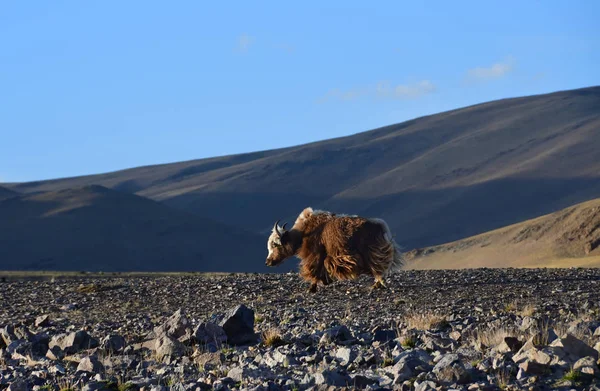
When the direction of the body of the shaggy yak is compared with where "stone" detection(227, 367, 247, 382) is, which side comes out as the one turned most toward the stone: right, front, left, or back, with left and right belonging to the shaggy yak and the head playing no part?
left

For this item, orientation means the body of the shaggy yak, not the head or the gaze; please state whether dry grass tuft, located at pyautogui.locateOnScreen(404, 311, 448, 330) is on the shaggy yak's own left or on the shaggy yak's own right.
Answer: on the shaggy yak's own left

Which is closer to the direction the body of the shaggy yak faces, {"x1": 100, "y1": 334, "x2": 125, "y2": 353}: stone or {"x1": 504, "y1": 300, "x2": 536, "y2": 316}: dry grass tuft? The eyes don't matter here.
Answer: the stone

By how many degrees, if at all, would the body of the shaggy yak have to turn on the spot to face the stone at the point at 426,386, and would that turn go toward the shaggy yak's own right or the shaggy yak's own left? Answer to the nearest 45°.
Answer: approximately 90° to the shaggy yak's own left

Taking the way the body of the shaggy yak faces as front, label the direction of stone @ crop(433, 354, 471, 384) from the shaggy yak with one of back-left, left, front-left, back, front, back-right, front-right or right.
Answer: left

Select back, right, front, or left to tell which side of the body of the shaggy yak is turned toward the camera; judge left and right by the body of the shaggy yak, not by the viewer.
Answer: left

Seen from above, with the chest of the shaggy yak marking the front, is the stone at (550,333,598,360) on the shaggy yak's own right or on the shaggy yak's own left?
on the shaggy yak's own left

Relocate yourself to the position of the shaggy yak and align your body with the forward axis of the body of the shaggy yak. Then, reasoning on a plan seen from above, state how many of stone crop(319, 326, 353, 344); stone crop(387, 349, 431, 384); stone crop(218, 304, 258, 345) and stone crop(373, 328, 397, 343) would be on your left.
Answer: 4

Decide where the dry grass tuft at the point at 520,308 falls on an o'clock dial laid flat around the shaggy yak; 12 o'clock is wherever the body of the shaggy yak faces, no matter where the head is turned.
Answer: The dry grass tuft is roughly at 8 o'clock from the shaggy yak.

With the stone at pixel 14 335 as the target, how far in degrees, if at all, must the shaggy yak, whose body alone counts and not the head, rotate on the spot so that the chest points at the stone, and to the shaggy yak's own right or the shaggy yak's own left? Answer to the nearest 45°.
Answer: approximately 45° to the shaggy yak's own left

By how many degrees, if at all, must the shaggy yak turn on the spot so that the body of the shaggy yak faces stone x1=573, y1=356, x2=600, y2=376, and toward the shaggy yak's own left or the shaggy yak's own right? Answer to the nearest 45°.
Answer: approximately 90° to the shaggy yak's own left

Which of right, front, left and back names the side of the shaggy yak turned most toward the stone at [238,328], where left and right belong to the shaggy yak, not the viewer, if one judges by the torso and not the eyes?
left

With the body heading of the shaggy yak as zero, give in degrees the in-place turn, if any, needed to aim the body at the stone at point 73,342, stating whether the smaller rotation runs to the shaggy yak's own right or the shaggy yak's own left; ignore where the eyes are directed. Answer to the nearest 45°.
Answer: approximately 45° to the shaggy yak's own left

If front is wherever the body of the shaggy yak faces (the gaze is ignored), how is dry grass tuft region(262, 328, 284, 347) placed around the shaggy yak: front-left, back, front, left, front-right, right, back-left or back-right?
left

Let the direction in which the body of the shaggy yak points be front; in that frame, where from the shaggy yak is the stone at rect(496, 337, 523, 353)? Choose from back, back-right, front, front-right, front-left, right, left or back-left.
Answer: left
